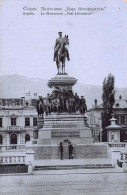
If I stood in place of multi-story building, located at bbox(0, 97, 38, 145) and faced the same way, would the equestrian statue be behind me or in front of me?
in front

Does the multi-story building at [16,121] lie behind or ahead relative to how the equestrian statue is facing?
behind

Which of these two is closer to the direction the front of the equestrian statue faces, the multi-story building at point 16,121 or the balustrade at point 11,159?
the balustrade

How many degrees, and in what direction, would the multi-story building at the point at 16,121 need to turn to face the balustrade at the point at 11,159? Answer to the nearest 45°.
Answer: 0° — it already faces it

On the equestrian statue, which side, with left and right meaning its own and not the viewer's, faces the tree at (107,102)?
back

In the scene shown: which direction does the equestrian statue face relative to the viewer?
toward the camera

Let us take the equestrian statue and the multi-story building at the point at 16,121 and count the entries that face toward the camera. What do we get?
2

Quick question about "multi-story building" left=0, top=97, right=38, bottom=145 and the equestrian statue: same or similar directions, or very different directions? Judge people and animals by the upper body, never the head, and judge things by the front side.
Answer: same or similar directions

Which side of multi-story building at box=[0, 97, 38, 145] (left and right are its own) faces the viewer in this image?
front
